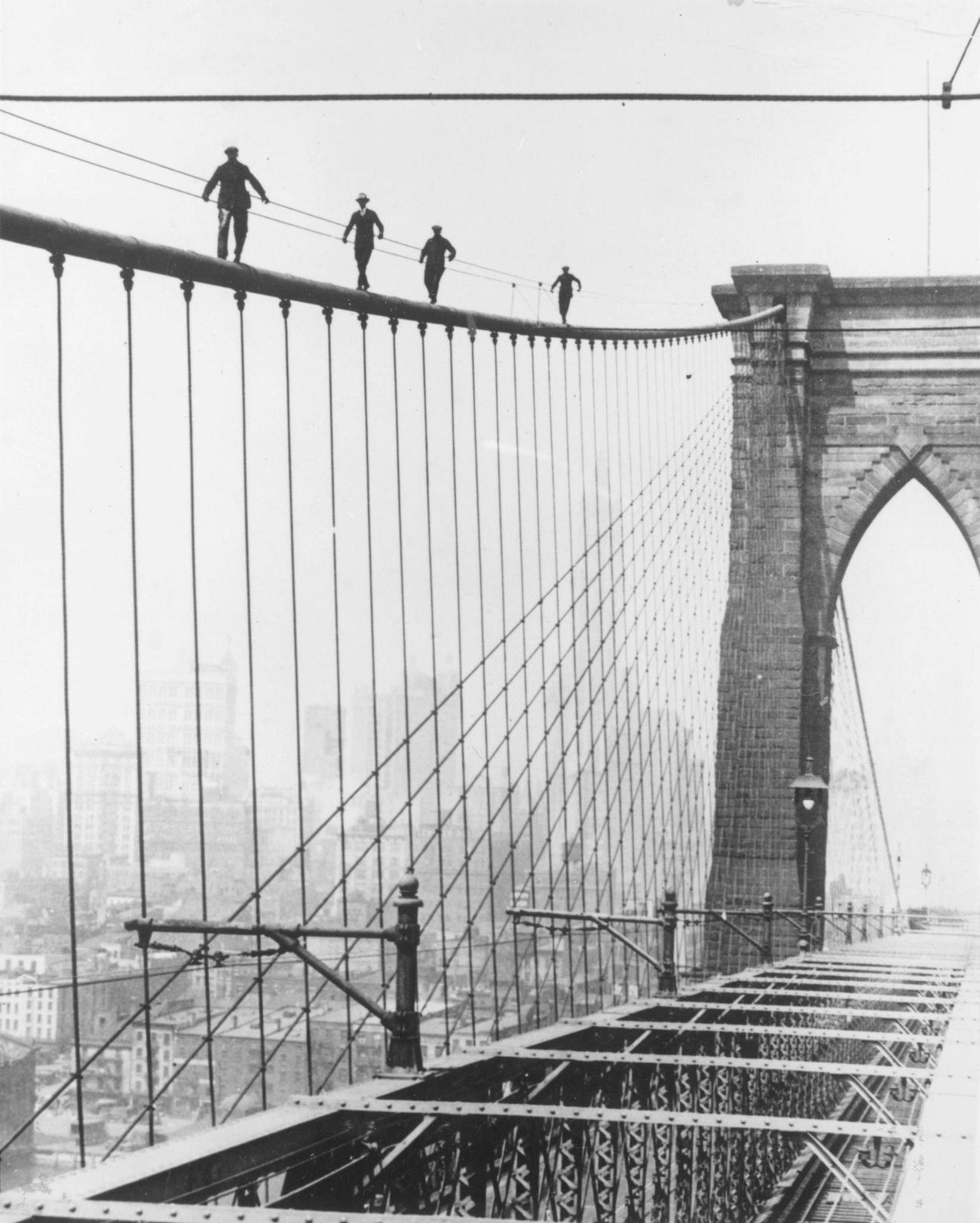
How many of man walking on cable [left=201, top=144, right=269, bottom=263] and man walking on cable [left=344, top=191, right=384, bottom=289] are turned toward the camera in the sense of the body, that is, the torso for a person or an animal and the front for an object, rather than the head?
2

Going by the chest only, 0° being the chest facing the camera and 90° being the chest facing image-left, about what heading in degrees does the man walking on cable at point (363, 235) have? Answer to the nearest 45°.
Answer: approximately 0°

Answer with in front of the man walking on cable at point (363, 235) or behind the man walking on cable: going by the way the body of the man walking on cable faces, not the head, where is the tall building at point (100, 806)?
behind

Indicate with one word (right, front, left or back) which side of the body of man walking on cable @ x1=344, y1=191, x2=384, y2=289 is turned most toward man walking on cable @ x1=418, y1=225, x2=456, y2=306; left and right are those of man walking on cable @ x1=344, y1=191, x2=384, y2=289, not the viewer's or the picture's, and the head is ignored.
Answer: back

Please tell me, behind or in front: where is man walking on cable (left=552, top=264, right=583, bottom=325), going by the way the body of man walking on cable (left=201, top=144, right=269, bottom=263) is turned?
behind

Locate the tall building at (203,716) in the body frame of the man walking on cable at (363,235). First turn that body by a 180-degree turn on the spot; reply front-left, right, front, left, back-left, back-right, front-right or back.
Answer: front
